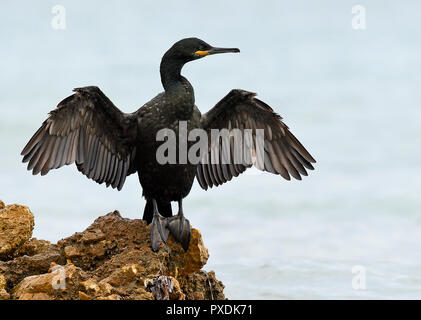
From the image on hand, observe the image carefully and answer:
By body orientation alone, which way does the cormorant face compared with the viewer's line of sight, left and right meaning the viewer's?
facing the viewer and to the right of the viewer
